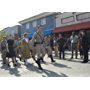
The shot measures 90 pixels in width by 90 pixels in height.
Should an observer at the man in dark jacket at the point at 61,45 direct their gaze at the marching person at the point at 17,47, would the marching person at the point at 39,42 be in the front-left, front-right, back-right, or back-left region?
front-left

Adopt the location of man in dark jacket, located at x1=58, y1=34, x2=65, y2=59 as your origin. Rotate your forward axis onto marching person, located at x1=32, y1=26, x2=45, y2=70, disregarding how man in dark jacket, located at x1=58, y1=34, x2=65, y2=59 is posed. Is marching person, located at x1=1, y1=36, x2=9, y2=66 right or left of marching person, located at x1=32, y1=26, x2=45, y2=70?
right

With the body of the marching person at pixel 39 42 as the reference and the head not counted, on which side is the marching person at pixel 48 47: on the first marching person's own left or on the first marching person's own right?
on the first marching person's own left

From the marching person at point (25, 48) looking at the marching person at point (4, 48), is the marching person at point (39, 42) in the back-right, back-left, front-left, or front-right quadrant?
back-left

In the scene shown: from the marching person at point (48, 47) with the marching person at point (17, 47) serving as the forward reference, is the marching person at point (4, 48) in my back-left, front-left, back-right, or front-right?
front-left

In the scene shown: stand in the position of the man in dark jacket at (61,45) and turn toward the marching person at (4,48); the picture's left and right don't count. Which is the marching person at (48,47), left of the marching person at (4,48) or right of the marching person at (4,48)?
left
